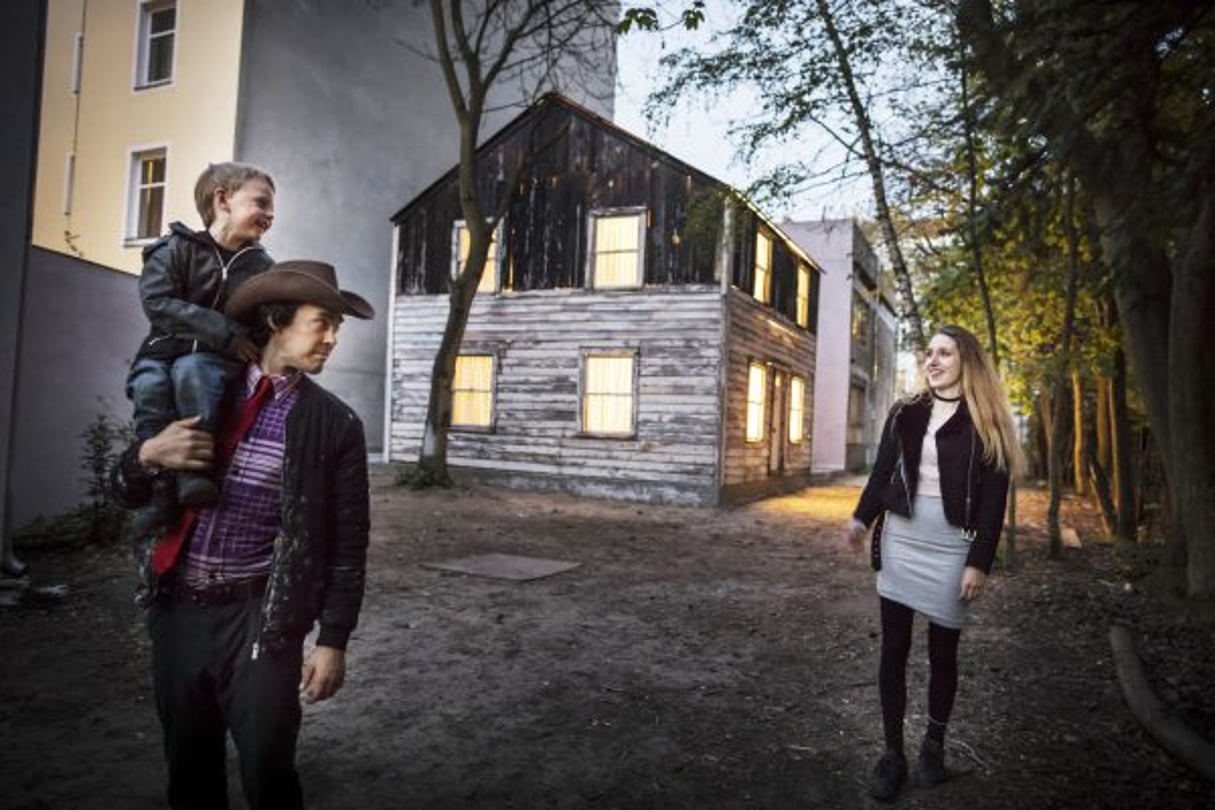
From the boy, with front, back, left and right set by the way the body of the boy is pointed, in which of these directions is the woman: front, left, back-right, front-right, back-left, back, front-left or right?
front-left

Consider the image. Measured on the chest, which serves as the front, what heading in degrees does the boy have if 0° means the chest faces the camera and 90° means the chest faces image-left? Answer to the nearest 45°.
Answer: approximately 315°

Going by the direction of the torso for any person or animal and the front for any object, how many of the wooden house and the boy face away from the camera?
0

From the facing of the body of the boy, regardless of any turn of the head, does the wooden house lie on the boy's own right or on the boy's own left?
on the boy's own left

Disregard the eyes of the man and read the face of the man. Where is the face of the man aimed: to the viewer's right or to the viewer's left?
to the viewer's right

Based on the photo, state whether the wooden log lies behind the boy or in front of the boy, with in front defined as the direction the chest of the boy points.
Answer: in front
